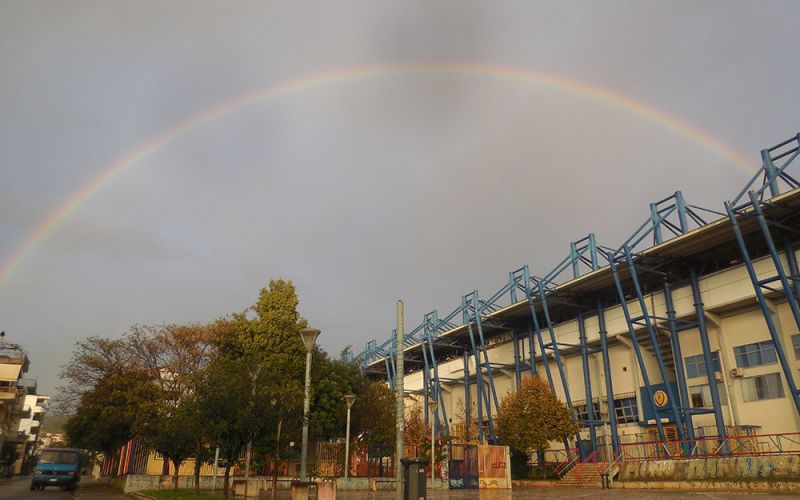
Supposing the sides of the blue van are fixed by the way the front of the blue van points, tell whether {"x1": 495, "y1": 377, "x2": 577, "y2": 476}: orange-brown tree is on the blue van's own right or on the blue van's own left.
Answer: on the blue van's own left

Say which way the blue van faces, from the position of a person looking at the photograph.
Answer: facing the viewer

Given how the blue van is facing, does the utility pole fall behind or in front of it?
in front

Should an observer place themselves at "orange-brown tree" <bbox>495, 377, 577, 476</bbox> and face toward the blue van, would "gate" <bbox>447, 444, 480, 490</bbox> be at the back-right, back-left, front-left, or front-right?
front-left

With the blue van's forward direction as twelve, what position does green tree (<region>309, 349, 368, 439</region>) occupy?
The green tree is roughly at 9 o'clock from the blue van.

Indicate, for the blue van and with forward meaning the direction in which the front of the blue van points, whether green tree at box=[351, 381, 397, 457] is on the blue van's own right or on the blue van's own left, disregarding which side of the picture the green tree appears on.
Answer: on the blue van's own left

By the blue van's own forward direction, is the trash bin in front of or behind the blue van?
in front

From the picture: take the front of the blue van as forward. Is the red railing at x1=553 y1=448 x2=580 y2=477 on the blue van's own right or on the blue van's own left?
on the blue van's own left

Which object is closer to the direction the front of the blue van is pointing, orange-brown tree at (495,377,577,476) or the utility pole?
the utility pole

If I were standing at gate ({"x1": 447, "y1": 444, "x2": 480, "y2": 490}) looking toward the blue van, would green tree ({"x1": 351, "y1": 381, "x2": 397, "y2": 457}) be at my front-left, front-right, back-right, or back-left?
front-right

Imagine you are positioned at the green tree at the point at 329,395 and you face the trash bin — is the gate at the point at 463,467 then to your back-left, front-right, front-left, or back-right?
front-left
